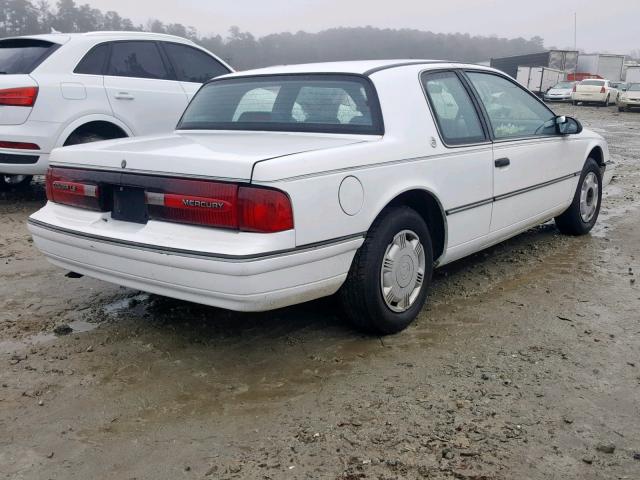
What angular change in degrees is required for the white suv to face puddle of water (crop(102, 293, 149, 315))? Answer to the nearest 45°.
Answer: approximately 135° to its right

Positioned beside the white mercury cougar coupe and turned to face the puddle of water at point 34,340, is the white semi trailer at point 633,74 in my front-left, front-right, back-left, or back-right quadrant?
back-right

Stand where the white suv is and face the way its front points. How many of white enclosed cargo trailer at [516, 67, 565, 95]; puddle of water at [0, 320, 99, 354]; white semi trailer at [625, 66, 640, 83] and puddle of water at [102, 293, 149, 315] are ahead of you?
2

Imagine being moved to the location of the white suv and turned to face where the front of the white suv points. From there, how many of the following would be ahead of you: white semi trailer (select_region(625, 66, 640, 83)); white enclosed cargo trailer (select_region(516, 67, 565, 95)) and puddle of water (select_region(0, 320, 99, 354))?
2

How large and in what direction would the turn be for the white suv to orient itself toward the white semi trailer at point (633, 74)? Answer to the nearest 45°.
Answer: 0° — it already faces it

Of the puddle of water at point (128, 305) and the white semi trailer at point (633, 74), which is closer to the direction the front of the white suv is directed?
the white semi trailer

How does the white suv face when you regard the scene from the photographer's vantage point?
facing away from the viewer and to the right of the viewer

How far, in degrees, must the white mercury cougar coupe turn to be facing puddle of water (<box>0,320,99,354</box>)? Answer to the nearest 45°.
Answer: approximately 135° to its left

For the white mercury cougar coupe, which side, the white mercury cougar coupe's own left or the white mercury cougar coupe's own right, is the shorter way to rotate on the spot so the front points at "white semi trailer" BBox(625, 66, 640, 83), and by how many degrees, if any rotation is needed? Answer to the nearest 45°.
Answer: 0° — it already faces it

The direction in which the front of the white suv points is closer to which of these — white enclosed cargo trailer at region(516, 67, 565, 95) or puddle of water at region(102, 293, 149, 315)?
the white enclosed cargo trailer

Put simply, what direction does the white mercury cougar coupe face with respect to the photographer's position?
facing away from the viewer and to the right of the viewer
